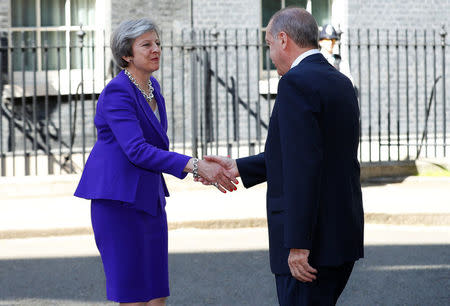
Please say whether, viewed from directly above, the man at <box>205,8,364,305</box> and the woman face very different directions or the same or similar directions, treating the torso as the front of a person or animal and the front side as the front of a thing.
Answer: very different directions

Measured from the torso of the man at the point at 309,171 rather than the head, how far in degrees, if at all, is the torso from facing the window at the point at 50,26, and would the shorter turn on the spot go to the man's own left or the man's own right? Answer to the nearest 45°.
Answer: approximately 45° to the man's own right

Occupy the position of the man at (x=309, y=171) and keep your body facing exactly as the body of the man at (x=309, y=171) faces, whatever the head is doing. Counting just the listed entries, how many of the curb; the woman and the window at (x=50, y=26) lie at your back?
0

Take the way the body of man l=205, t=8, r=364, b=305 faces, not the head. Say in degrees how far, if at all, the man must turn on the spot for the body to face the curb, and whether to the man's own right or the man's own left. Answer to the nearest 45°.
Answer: approximately 45° to the man's own right

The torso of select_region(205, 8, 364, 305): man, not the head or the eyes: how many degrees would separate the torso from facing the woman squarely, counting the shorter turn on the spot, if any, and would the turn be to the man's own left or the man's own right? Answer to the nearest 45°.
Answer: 0° — they already face them

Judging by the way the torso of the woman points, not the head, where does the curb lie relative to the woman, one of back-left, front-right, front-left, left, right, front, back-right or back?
back-left

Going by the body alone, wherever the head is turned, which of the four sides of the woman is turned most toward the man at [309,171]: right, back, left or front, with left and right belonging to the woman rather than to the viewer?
front

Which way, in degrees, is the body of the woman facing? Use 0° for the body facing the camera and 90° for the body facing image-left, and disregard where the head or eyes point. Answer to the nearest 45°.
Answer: approximately 315°

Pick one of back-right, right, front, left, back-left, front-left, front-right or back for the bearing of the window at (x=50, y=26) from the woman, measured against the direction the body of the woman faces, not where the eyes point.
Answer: back-left

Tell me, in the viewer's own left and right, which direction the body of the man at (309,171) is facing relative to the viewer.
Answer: facing away from the viewer and to the left of the viewer

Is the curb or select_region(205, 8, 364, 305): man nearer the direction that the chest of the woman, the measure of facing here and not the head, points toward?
the man

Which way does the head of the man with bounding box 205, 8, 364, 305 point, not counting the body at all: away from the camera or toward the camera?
away from the camera

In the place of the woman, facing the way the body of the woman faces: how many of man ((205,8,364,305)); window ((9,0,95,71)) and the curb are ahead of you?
1
